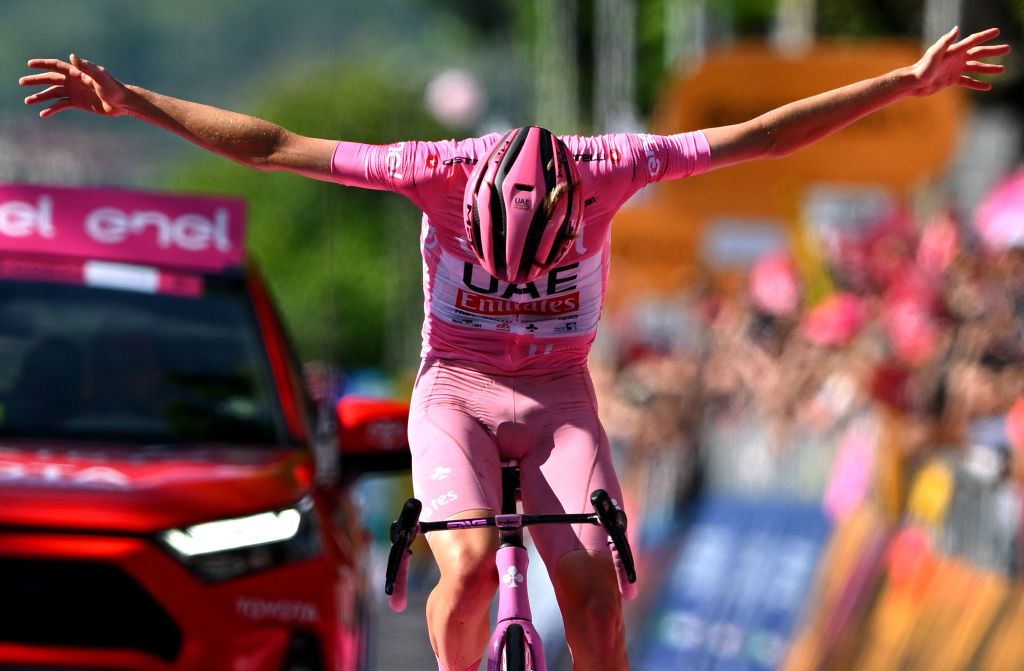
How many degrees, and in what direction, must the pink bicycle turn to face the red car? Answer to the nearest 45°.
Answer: approximately 135° to its right

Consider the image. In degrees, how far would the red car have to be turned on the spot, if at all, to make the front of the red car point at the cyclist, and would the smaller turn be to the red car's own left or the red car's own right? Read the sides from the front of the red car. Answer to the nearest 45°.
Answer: approximately 45° to the red car's own left

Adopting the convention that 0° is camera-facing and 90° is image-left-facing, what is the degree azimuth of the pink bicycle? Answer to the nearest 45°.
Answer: approximately 0°

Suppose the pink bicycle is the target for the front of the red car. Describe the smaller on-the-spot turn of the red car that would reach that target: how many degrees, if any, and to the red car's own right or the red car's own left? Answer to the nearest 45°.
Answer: approximately 45° to the red car's own left

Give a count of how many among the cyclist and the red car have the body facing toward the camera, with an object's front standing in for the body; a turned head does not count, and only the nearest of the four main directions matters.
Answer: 2

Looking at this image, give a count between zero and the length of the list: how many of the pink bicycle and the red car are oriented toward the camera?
2
